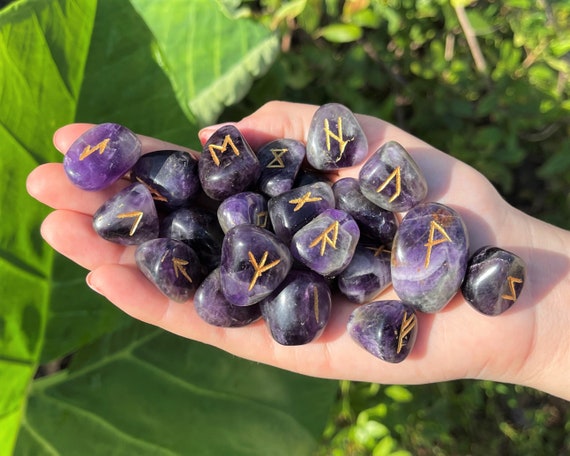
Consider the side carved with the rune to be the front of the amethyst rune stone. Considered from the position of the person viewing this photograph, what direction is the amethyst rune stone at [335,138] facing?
facing the viewer

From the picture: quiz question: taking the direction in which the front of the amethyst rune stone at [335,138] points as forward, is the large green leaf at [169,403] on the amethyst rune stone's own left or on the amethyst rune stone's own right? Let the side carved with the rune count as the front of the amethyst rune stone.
on the amethyst rune stone's own right

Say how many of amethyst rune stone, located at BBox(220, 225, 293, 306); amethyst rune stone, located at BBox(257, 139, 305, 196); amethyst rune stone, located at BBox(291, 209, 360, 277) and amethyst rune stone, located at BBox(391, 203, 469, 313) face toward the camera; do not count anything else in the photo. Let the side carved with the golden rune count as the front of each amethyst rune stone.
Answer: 4

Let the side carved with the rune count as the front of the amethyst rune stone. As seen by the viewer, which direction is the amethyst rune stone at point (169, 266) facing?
toward the camera

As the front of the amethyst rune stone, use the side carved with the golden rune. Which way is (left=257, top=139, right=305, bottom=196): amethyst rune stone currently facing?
toward the camera

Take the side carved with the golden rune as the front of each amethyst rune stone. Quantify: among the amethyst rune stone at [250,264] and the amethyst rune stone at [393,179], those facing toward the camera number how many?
2

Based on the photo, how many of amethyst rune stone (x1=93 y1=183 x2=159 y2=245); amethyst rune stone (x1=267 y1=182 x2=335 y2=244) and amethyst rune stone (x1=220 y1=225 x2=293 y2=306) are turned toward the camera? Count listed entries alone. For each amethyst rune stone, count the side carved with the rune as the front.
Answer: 3
